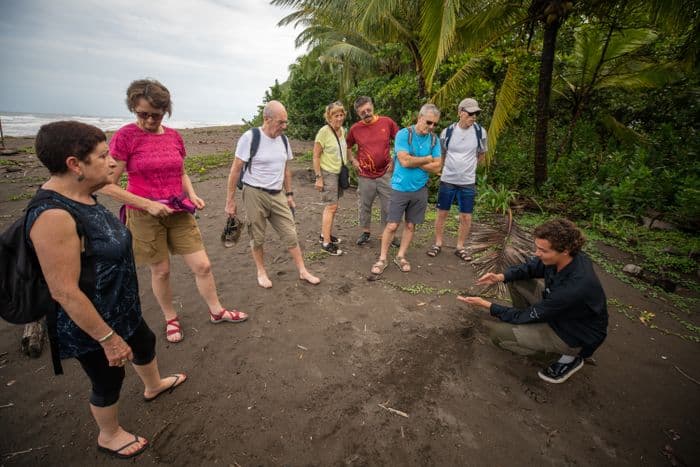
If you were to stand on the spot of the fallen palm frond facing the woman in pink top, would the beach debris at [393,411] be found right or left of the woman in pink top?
left

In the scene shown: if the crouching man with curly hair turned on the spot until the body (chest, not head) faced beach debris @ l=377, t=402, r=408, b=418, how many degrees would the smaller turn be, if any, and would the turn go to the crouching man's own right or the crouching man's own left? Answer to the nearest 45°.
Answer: approximately 45° to the crouching man's own left

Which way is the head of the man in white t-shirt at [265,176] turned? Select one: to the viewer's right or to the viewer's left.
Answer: to the viewer's right

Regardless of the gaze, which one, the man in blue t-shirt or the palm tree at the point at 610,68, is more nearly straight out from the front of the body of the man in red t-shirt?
the man in blue t-shirt

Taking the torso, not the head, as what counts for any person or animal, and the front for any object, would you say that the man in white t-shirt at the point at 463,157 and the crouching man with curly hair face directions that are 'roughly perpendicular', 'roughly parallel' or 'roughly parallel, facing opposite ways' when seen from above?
roughly perpendicular

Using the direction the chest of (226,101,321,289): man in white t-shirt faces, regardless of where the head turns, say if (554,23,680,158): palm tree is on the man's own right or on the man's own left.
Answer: on the man's own left

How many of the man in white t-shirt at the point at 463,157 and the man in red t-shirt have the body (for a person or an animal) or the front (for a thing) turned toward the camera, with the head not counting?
2

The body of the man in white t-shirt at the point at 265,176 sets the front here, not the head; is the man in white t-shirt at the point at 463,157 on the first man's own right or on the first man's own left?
on the first man's own left

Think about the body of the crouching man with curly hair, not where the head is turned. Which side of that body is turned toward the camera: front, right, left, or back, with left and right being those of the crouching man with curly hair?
left
